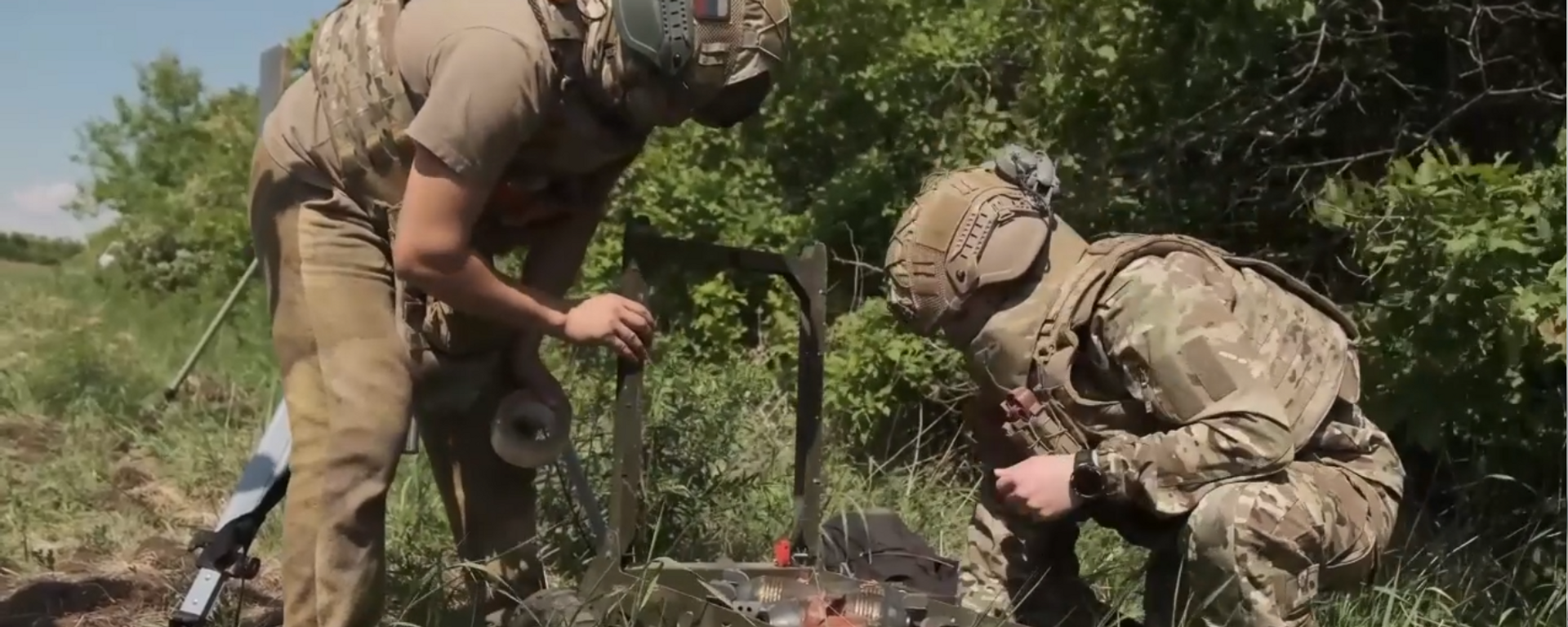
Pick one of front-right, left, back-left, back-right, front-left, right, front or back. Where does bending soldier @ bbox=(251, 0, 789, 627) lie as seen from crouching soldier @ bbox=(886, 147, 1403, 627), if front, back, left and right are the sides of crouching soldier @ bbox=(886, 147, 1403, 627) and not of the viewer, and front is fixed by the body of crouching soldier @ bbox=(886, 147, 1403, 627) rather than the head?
front

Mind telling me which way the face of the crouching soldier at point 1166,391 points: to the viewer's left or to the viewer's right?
to the viewer's left

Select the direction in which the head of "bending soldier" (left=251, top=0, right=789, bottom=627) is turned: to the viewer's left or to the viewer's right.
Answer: to the viewer's right

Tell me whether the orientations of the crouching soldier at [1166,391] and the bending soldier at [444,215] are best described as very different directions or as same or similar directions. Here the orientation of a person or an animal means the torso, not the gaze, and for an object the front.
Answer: very different directions

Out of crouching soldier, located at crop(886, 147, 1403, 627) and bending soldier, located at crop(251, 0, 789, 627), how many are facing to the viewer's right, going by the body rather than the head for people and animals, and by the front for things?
1

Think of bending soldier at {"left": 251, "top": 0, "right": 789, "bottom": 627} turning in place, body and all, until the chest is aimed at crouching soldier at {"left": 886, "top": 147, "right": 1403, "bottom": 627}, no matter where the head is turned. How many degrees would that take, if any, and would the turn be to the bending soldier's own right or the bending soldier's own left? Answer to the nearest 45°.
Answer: approximately 45° to the bending soldier's own right

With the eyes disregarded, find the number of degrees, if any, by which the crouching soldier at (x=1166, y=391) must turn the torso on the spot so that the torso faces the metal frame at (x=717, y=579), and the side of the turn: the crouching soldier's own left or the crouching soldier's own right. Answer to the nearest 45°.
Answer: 0° — they already face it

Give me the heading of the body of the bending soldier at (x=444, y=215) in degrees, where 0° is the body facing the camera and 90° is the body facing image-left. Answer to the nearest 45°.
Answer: approximately 270°

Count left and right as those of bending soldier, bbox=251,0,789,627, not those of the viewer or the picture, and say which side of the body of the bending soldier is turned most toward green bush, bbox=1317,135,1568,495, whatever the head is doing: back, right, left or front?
front

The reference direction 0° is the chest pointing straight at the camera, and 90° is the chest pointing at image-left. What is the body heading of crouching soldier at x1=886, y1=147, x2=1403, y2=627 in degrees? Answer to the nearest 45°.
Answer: approximately 90°
